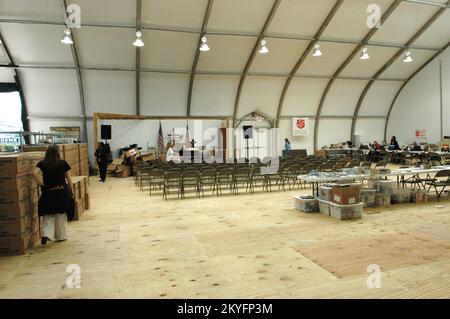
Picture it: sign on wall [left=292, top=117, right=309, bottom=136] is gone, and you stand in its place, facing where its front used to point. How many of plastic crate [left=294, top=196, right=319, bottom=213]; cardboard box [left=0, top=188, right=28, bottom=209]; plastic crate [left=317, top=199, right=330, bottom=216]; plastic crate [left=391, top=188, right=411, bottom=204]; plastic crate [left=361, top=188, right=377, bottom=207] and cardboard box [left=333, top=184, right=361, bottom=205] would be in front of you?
6

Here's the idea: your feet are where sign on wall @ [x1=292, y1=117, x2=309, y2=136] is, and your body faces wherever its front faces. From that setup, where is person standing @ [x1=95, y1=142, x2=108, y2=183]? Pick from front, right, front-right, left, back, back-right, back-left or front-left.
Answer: front-right

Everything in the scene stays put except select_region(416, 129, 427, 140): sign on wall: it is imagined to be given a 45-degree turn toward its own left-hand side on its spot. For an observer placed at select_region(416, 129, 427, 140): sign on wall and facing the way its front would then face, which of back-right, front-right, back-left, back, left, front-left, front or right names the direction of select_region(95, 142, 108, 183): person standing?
right

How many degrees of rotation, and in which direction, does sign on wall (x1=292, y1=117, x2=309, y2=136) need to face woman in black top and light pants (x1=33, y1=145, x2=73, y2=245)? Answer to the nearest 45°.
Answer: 0° — it already faces them

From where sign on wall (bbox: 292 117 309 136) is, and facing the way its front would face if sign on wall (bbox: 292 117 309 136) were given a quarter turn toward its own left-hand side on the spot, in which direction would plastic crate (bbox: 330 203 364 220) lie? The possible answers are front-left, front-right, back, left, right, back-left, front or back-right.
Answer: right

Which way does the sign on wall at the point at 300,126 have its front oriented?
toward the camera

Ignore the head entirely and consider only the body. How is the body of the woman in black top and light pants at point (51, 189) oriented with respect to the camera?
away from the camera

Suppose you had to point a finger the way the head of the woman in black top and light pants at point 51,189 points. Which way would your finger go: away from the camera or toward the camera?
away from the camera

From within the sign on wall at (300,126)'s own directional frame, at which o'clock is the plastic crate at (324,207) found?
The plastic crate is roughly at 12 o'clock from the sign on wall.

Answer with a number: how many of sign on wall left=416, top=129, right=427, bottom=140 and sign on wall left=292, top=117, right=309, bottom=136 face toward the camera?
2

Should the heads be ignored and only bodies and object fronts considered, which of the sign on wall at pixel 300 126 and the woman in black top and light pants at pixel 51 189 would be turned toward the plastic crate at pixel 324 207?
the sign on wall

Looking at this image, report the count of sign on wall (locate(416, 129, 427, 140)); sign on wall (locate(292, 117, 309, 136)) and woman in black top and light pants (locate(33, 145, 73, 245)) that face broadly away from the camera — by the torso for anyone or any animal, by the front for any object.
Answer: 1

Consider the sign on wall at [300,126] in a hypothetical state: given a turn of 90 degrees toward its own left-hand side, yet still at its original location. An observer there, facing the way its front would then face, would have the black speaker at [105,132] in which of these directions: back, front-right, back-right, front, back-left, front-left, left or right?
back-right
